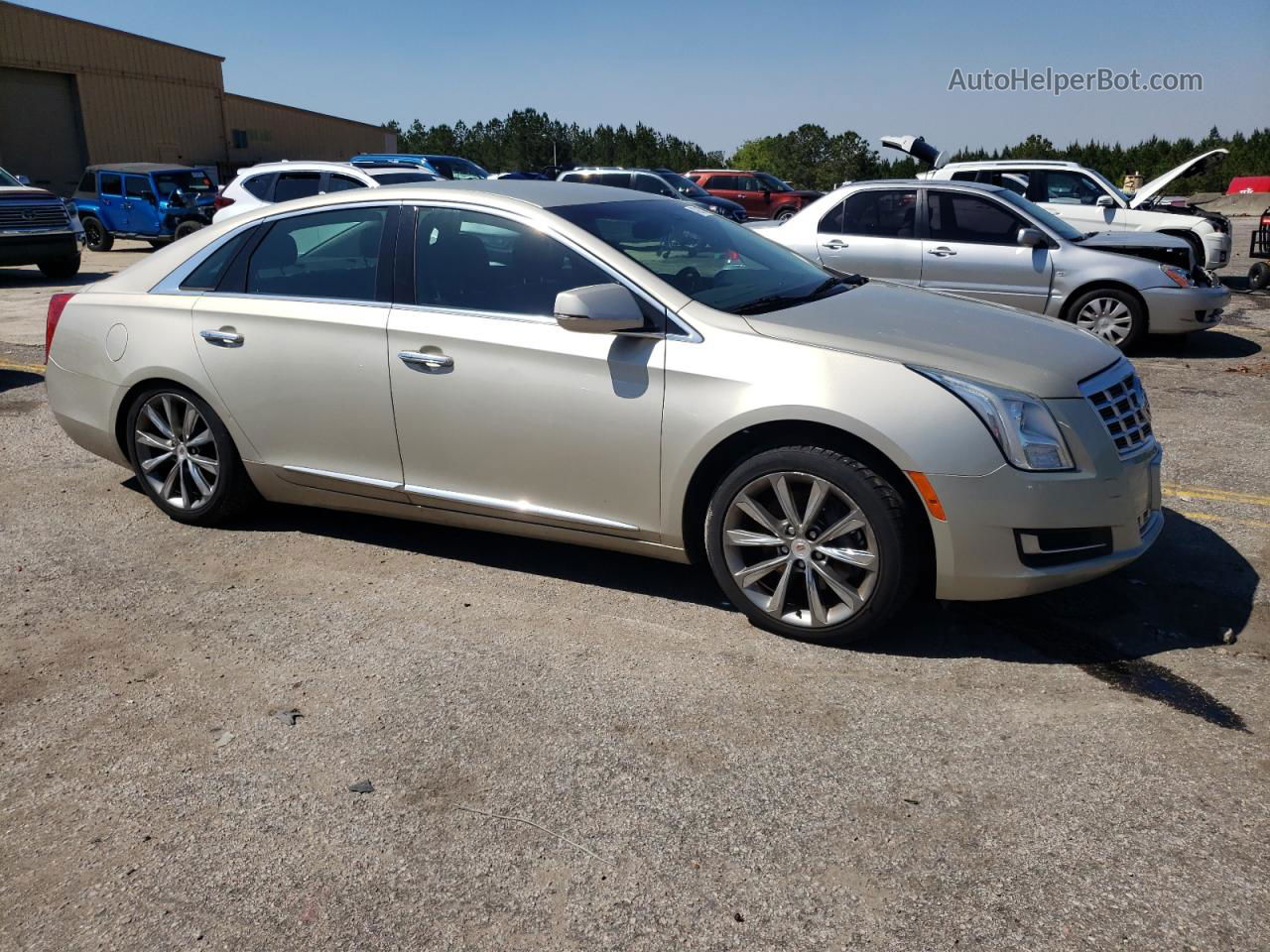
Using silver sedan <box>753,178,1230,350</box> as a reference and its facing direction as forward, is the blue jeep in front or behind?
behind

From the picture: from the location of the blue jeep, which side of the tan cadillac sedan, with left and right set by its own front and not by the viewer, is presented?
back

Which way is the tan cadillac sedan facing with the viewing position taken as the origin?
facing the viewer and to the right of the viewer

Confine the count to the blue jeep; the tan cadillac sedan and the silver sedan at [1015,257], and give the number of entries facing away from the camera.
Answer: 0

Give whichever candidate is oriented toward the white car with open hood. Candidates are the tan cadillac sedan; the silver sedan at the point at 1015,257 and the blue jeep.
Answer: the blue jeep

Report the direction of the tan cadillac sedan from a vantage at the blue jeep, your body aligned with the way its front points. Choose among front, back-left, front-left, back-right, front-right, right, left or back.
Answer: front-right

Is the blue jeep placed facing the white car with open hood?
yes

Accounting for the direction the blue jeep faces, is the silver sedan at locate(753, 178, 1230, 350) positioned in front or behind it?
in front

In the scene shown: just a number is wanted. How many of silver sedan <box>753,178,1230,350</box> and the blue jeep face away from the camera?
0

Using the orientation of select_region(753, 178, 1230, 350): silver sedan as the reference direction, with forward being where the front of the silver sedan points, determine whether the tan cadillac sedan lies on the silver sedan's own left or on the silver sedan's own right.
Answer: on the silver sedan's own right

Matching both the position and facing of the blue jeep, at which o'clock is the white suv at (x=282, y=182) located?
The white suv is roughly at 1 o'clock from the blue jeep.

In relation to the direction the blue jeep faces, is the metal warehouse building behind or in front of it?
behind

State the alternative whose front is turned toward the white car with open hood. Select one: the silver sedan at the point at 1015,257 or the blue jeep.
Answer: the blue jeep

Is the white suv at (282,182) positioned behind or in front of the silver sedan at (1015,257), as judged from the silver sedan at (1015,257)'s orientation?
behind

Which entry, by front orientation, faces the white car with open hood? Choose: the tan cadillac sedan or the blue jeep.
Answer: the blue jeep
